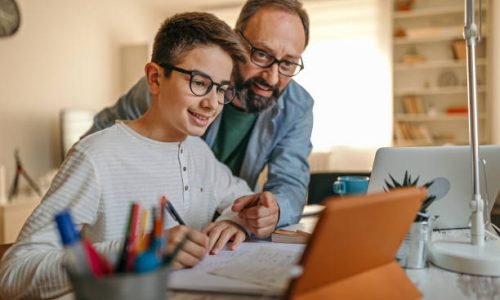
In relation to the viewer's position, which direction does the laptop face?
facing away from the viewer

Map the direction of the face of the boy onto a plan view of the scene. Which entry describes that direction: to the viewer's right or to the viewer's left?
to the viewer's right

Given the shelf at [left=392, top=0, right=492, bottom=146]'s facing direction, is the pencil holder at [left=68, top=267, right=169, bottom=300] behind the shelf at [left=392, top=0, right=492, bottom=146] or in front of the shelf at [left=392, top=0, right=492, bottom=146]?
in front

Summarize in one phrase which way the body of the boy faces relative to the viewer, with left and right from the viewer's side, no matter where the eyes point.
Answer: facing the viewer and to the right of the viewer

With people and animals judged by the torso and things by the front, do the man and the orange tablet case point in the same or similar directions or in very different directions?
very different directions

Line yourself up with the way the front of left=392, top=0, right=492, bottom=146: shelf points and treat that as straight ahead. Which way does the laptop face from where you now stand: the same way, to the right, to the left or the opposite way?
the opposite way

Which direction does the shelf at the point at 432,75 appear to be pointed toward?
toward the camera

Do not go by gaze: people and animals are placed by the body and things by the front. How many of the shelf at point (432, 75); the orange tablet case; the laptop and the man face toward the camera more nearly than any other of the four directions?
2

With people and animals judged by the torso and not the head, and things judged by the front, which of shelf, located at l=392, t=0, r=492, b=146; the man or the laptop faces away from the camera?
the laptop

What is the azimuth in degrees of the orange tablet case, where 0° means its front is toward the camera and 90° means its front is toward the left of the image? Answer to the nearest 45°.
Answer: approximately 135°

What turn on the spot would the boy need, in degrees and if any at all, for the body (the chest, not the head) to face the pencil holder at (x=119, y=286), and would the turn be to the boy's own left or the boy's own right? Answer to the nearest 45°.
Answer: approximately 45° to the boy's own right

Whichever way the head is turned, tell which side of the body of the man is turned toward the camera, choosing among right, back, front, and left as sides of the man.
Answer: front

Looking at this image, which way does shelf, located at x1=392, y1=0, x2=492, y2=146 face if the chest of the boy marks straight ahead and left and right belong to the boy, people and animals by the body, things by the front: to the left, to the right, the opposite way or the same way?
to the right

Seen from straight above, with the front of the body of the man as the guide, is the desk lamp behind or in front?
in front

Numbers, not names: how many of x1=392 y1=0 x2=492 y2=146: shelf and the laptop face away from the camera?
1
